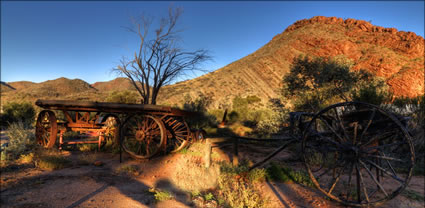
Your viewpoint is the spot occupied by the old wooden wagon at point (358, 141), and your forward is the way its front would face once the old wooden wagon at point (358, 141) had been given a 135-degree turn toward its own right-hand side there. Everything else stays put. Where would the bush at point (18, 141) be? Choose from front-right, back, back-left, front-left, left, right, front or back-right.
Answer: back-left

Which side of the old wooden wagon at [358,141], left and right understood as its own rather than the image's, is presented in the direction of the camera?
left

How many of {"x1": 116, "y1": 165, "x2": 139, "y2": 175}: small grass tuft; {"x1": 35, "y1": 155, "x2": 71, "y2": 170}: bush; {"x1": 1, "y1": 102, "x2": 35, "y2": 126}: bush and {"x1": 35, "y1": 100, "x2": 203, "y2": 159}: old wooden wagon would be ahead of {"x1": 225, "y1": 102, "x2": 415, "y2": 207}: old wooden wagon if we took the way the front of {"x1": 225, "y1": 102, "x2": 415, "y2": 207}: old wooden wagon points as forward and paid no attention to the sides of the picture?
4

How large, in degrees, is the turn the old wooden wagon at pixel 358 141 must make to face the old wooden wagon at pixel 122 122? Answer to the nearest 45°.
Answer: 0° — it already faces it

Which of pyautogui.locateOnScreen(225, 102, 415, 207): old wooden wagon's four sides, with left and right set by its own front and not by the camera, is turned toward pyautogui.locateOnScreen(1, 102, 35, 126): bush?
front

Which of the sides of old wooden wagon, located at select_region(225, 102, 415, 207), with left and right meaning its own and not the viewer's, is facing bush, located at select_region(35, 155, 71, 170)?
front

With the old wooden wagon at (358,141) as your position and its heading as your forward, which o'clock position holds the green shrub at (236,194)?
The green shrub is roughly at 12 o'clock from the old wooden wagon.

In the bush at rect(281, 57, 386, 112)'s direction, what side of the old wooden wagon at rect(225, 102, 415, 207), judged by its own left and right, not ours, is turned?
right
